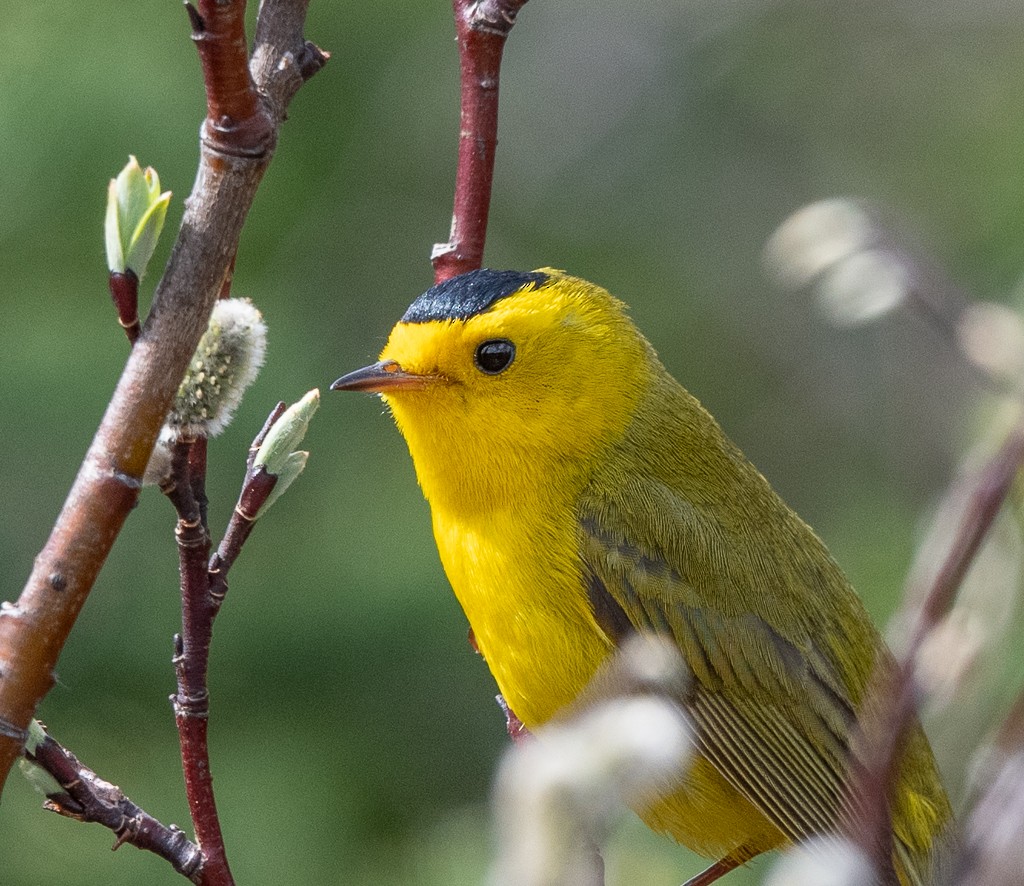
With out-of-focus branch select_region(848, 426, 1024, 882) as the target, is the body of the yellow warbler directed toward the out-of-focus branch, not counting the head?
no

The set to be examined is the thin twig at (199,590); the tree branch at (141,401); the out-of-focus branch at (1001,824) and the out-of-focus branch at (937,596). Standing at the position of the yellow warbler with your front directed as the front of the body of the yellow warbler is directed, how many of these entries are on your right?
0

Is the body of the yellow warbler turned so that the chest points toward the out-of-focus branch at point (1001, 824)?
no

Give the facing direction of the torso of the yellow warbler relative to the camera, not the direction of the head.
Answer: to the viewer's left

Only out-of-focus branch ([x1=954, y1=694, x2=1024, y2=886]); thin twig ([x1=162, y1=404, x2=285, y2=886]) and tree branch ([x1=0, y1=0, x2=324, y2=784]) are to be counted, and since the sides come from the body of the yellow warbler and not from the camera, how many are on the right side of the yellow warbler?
0

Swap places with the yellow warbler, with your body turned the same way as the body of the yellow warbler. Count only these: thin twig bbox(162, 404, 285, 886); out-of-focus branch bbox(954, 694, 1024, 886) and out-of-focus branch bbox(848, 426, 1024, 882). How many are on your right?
0
